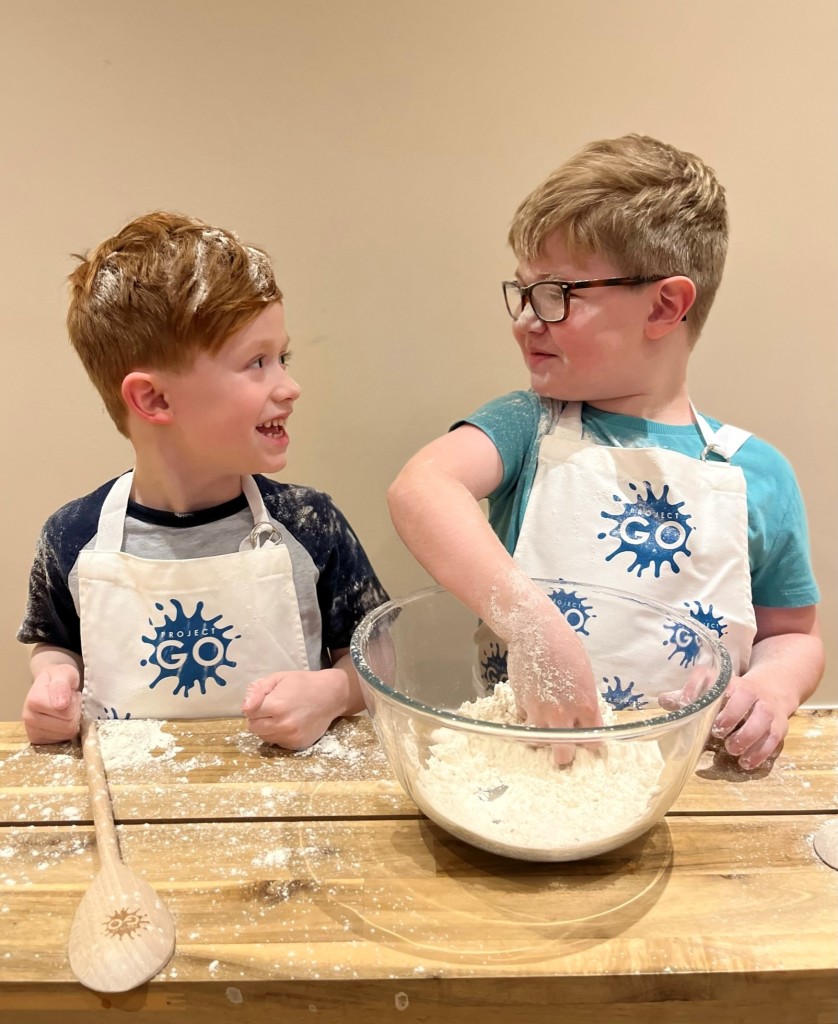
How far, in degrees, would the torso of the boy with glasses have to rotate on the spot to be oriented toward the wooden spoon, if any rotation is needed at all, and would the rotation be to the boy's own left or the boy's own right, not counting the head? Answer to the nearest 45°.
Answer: approximately 45° to the boy's own right

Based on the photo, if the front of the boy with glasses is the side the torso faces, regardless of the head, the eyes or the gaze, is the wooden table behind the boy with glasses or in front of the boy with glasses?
in front

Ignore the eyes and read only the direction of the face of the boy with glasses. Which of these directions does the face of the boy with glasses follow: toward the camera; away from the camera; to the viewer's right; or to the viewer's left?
to the viewer's left

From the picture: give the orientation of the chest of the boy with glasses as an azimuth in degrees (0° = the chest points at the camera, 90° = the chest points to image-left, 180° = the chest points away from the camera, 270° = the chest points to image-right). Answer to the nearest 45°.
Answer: approximately 0°
